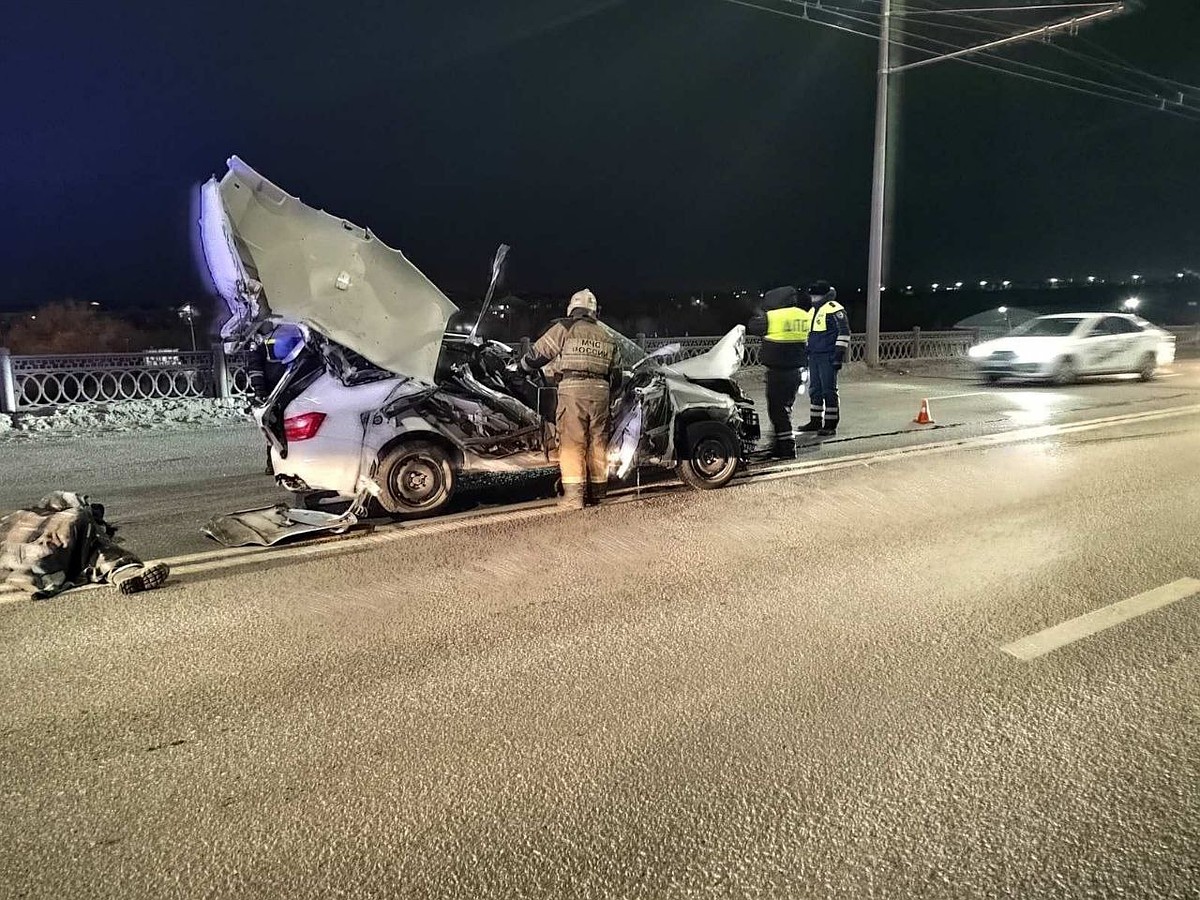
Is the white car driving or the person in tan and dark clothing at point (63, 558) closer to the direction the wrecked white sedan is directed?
the white car driving

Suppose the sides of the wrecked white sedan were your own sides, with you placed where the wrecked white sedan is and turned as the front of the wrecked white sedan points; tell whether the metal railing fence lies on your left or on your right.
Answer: on your left

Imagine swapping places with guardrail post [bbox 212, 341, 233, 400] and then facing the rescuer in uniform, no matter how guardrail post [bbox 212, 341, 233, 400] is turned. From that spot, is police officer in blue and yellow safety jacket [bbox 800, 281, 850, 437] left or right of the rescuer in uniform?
left

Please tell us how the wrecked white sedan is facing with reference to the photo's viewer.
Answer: facing to the right of the viewer

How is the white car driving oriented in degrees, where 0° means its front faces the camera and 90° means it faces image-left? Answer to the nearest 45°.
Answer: approximately 45°

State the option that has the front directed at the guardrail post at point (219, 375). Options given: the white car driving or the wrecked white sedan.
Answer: the white car driving

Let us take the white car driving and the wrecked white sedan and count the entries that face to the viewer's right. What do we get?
1

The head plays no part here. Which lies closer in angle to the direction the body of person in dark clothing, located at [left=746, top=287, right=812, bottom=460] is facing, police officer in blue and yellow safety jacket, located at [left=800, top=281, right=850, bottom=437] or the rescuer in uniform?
the police officer in blue and yellow safety jacket

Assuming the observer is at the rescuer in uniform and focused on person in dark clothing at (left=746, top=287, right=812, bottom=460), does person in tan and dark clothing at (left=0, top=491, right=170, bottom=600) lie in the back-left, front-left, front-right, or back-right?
back-left

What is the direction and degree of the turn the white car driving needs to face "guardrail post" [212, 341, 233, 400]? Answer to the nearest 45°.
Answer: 0° — it already faces it

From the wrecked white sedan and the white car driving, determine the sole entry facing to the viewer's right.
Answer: the wrecked white sedan

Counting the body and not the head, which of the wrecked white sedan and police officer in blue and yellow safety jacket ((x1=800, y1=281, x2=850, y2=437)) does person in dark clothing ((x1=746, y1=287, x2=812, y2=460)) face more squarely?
the police officer in blue and yellow safety jacket

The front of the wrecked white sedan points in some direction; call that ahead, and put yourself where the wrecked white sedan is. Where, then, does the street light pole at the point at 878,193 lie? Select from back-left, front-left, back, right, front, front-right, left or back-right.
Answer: front-left
